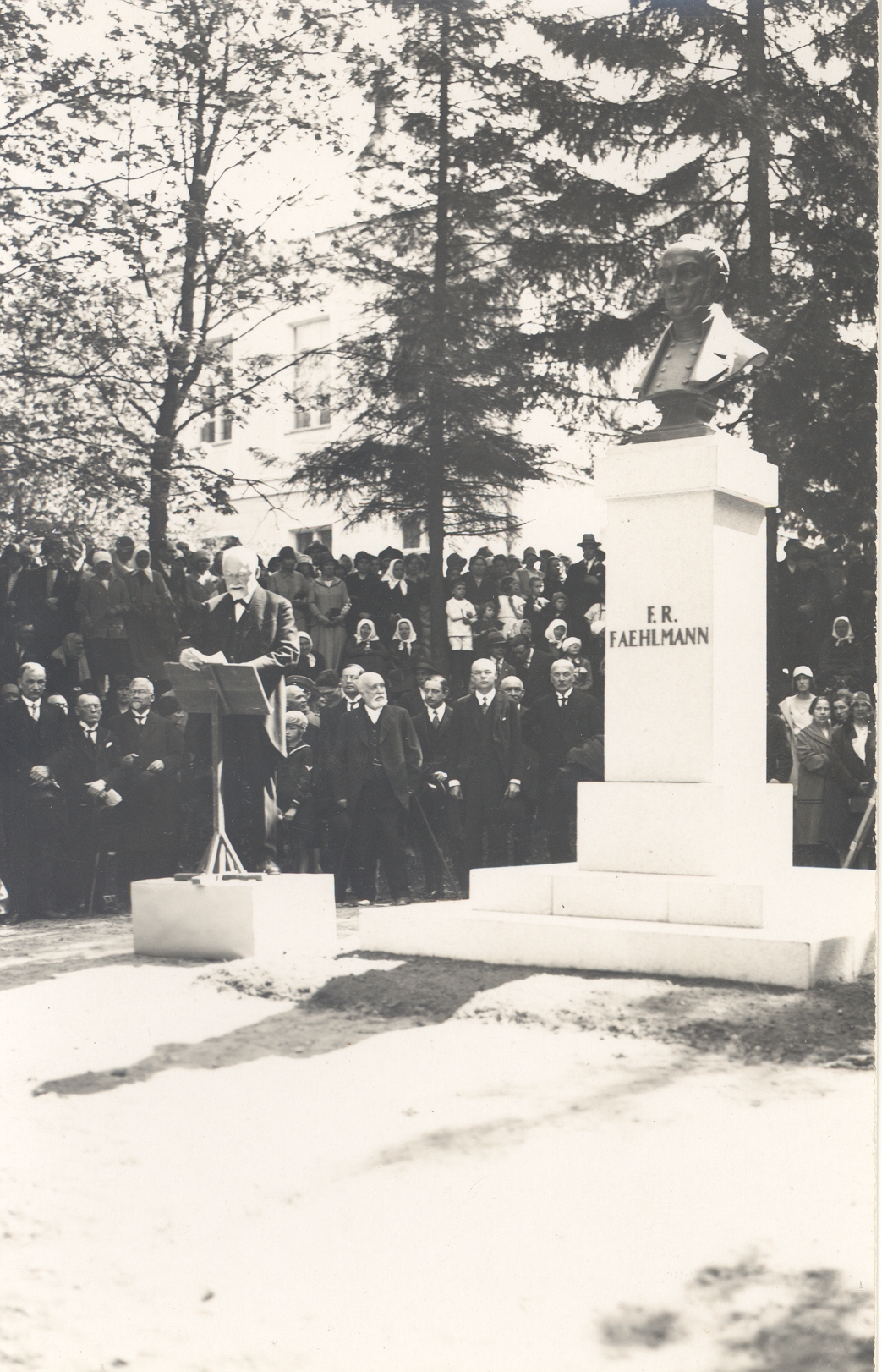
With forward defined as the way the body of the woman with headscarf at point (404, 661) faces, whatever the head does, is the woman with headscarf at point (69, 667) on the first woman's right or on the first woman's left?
on the first woman's right

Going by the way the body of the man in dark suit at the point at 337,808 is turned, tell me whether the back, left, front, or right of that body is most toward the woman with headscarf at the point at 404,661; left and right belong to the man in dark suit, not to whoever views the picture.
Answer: back

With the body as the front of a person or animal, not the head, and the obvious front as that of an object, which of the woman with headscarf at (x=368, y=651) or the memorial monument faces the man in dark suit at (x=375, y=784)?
the woman with headscarf

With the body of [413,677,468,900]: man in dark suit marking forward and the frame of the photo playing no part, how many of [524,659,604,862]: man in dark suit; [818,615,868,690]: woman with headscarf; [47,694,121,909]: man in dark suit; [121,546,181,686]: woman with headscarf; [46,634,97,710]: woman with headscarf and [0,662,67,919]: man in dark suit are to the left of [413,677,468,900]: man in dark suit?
2

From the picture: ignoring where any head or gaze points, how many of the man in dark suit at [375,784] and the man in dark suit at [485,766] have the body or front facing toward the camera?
2

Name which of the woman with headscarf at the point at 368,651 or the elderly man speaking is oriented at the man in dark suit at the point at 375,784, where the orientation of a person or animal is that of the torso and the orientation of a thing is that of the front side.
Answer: the woman with headscarf

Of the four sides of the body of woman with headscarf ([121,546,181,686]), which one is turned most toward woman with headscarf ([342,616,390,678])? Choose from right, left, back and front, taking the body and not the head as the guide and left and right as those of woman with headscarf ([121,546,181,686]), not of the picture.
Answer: left

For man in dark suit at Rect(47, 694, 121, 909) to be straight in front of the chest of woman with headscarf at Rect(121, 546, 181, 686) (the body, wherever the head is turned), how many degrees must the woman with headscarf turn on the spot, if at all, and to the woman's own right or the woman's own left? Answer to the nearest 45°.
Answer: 0° — they already face them

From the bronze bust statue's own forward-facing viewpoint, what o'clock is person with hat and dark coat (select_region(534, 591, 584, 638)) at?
The person with hat and dark coat is roughly at 4 o'clock from the bronze bust statue.

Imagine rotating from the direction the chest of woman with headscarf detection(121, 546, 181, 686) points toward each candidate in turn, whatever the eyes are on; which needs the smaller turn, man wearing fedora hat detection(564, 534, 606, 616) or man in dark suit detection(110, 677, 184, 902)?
the man in dark suit
